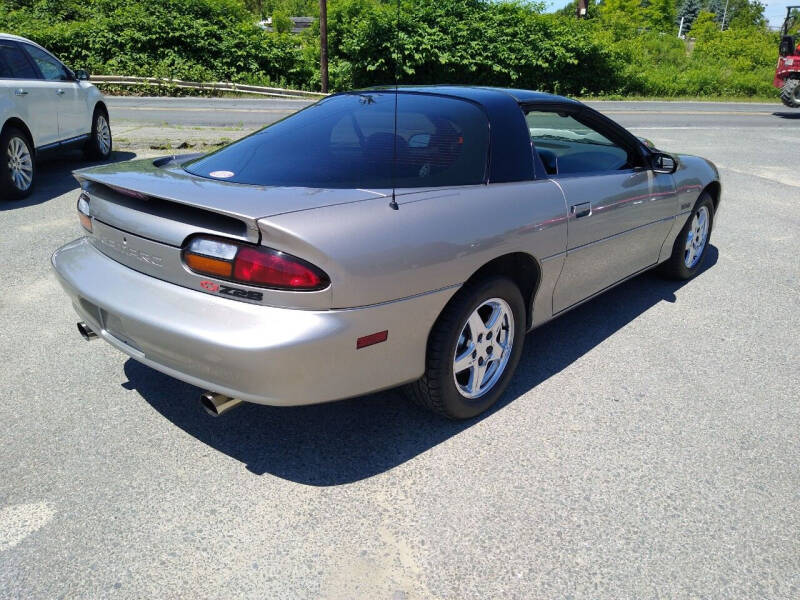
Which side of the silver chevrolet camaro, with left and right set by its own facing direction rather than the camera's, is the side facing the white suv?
left

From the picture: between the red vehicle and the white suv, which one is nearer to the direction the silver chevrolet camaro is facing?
the red vehicle

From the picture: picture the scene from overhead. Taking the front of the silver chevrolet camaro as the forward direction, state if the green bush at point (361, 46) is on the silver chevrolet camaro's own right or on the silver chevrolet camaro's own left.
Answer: on the silver chevrolet camaro's own left

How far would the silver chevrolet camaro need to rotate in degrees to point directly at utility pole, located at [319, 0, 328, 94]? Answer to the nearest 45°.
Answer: approximately 45° to its left

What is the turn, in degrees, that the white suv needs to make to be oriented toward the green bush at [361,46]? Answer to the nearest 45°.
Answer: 0° — it already faces it

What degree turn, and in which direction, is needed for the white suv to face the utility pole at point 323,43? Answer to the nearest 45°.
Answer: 0° — it already faces it

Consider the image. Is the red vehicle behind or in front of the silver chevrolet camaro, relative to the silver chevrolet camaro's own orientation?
in front

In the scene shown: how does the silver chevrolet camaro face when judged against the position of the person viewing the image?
facing away from the viewer and to the right of the viewer

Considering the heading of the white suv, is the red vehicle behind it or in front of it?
in front
